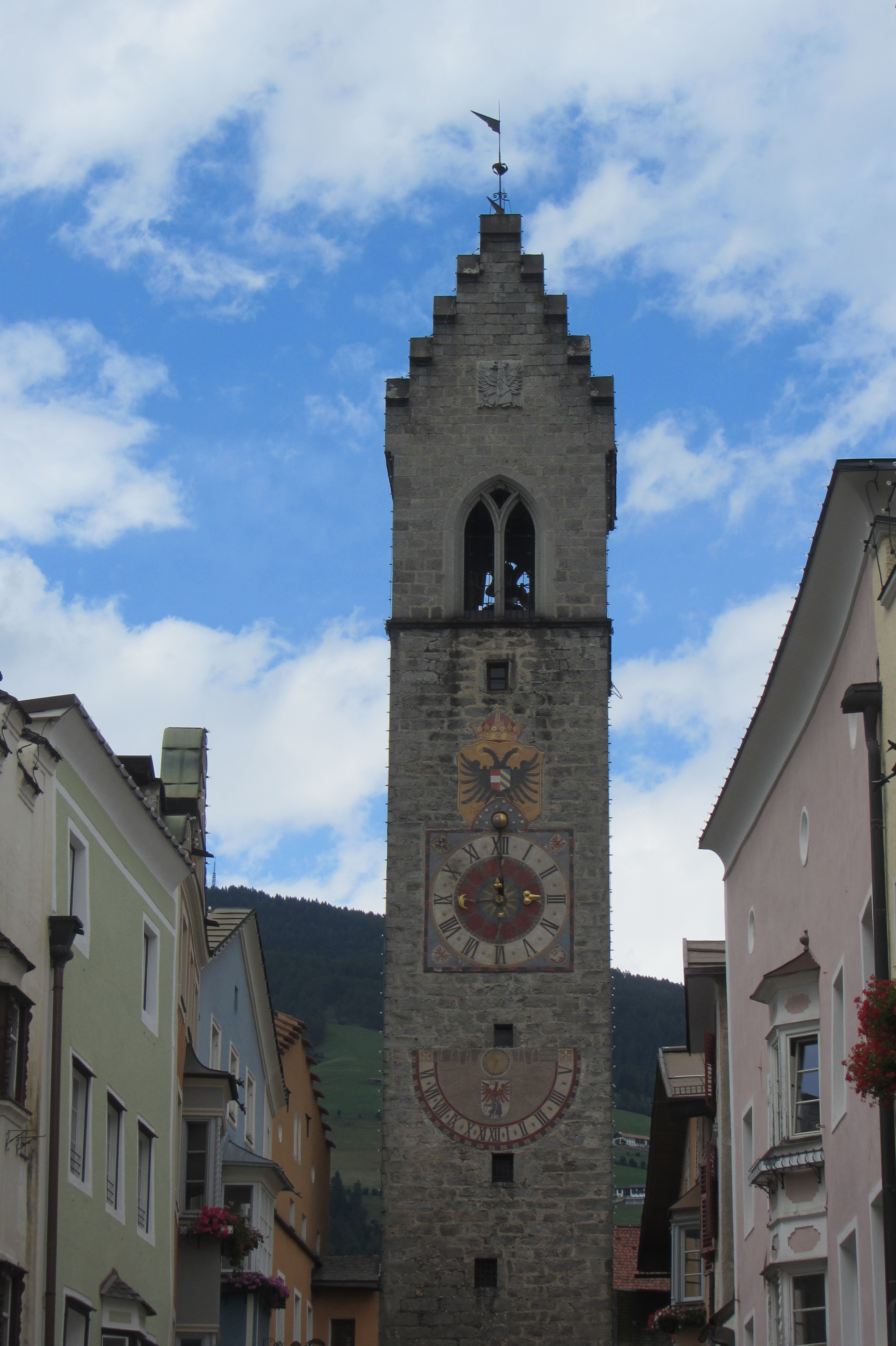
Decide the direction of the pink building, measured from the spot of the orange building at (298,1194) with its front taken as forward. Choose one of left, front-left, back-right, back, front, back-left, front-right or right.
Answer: right

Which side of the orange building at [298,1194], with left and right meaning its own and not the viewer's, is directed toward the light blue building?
right

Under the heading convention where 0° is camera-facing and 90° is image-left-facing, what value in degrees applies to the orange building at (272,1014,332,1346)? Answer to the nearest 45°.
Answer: approximately 270°

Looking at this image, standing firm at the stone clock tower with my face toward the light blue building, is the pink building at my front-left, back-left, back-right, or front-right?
front-left
